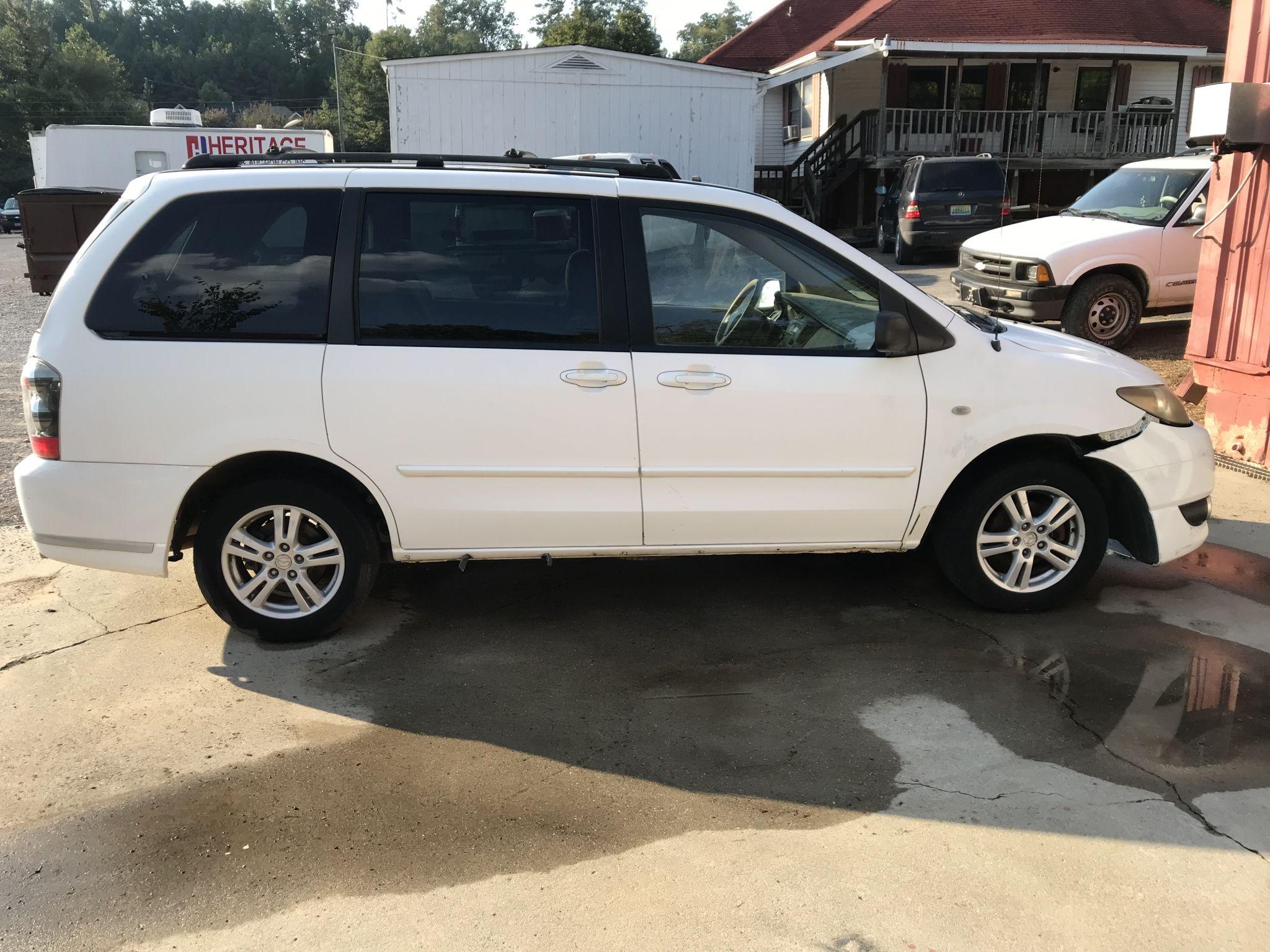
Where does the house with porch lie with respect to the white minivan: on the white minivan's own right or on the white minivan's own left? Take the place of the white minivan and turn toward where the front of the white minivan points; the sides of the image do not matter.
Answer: on the white minivan's own left

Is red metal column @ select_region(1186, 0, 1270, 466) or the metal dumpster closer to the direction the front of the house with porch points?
the red metal column

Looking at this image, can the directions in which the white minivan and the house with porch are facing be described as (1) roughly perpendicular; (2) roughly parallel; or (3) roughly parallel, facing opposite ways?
roughly perpendicular

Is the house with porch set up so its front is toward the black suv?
yes

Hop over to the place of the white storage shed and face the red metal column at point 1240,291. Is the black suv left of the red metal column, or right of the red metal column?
left

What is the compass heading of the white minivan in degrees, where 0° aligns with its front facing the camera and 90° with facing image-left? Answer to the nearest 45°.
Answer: approximately 270°

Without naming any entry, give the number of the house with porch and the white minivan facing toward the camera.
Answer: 1

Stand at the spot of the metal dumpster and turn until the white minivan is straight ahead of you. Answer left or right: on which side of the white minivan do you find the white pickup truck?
left

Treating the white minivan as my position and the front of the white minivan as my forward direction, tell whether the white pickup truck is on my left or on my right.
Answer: on my left

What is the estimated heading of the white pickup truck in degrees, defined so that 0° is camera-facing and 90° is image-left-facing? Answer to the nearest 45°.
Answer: approximately 45°

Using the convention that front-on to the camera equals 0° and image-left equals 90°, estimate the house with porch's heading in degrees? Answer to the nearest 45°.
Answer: approximately 0°

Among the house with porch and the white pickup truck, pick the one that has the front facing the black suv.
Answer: the house with porch

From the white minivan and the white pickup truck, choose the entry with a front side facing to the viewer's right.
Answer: the white minivan

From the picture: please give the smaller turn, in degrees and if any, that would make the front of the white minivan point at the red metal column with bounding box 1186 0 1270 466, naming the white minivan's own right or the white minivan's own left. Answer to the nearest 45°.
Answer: approximately 45° to the white minivan's own left

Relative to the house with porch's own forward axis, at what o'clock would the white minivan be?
The white minivan is roughly at 12 o'clock from the house with porch.
